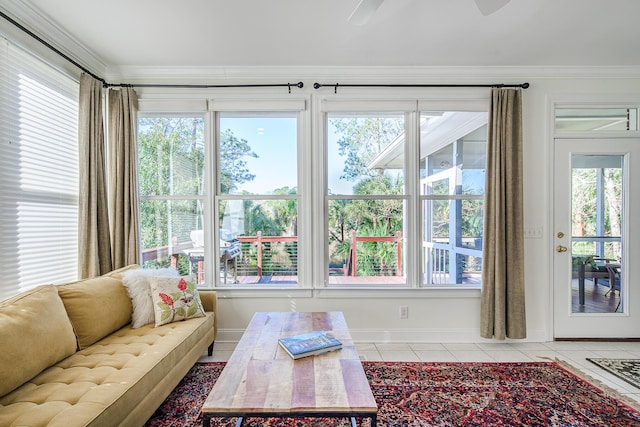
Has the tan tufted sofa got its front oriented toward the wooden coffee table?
yes

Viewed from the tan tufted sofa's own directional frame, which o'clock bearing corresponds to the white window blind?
The white window blind is roughly at 7 o'clock from the tan tufted sofa.

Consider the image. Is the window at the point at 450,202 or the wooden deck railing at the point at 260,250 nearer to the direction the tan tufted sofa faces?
the window

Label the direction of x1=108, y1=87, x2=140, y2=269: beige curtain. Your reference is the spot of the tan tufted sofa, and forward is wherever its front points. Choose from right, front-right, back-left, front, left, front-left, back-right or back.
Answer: back-left

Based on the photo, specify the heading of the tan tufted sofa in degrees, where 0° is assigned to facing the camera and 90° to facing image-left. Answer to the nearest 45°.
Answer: approximately 315°

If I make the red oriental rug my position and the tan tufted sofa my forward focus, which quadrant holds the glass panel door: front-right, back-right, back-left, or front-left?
back-right

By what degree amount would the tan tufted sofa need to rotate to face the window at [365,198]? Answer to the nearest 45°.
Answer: approximately 45° to its left

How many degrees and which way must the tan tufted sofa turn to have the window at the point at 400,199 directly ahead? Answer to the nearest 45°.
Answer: approximately 45° to its left

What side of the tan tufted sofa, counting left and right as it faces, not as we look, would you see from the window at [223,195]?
left

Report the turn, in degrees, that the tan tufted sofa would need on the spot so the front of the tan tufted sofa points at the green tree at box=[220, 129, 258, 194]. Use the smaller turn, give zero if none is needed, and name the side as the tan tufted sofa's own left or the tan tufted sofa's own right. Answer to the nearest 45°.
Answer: approximately 90° to the tan tufted sofa's own left
